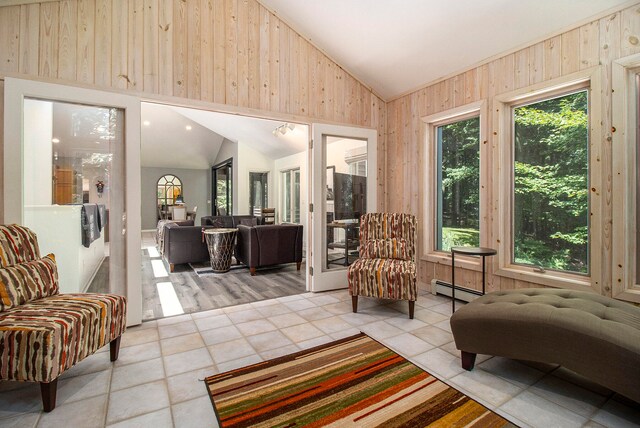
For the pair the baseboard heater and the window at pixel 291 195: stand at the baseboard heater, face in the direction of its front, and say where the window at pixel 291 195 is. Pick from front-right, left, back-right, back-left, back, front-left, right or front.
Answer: right

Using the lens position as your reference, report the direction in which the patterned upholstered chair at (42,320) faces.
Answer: facing the viewer and to the right of the viewer

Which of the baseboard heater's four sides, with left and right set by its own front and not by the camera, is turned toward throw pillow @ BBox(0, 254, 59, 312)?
front

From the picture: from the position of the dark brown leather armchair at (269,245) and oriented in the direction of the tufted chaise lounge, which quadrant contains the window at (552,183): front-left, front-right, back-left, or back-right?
front-left

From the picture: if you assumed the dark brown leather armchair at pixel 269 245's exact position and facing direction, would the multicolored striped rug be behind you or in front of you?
behind

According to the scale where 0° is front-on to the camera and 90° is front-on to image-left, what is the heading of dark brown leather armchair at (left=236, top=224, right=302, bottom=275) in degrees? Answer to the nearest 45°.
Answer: approximately 135°

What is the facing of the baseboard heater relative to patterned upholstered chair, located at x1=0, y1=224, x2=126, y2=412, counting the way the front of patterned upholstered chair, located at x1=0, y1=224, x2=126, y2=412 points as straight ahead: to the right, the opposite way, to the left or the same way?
the opposite way

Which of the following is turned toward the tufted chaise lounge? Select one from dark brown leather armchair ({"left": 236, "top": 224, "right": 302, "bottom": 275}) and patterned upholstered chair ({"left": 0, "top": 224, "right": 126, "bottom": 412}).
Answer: the patterned upholstered chair

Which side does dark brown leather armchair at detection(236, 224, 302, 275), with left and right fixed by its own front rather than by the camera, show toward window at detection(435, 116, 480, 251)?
back

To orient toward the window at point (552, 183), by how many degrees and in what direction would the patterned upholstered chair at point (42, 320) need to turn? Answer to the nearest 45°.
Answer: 0° — it already faces it

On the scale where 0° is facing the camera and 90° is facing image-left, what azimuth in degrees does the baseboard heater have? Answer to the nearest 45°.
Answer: approximately 45°

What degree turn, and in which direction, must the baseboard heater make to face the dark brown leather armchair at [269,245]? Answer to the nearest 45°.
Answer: approximately 45° to its right

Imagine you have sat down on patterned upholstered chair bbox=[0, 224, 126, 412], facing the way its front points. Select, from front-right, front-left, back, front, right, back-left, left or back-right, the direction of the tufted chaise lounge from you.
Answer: front

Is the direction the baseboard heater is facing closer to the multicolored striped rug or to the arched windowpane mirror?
the multicolored striped rug

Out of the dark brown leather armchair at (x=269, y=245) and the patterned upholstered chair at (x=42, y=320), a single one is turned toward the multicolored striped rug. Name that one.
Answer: the patterned upholstered chair

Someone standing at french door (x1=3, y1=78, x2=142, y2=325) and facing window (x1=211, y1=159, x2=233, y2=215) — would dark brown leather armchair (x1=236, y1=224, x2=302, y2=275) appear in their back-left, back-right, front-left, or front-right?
front-right

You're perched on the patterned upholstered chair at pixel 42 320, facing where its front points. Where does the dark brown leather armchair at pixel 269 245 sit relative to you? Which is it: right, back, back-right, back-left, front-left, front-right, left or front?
left

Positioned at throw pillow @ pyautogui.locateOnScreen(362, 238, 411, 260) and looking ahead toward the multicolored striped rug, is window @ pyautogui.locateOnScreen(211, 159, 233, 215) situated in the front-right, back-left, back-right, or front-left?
back-right

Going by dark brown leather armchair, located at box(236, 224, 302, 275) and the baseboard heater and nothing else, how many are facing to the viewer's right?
0
